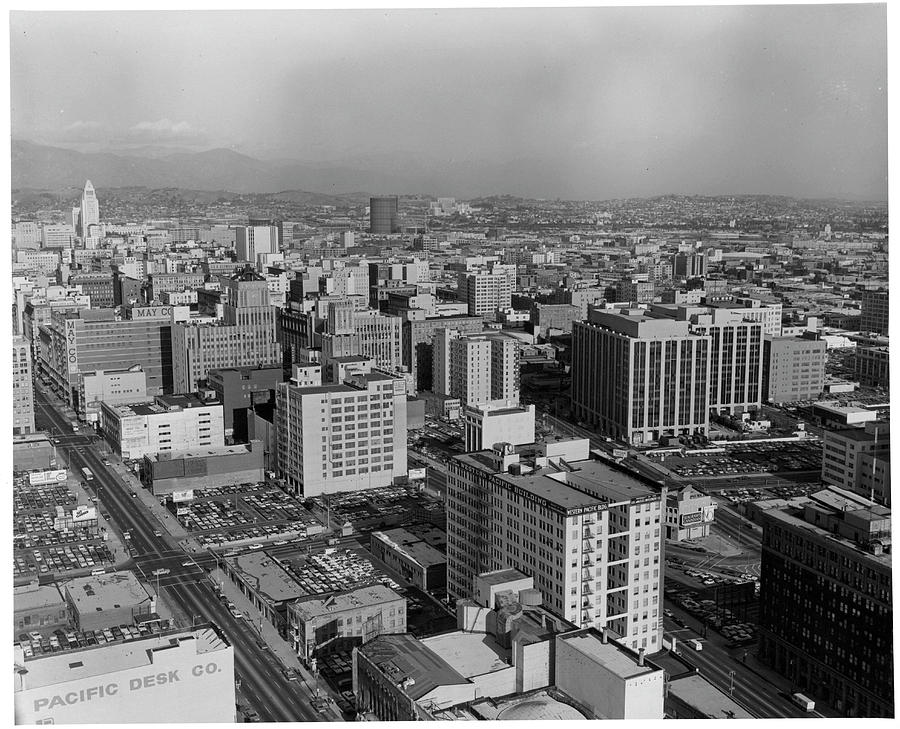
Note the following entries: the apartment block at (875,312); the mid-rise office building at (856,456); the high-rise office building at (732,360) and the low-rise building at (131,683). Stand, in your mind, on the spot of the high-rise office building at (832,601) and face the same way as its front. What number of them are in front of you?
1

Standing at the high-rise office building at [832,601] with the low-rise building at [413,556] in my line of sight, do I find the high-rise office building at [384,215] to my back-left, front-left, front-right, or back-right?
front-right

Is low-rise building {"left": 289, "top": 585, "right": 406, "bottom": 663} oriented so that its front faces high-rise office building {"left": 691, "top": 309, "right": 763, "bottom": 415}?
no

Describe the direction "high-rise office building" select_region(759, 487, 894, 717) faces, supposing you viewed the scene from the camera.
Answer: facing the viewer and to the left of the viewer

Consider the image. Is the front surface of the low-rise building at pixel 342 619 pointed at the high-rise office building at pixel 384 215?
no

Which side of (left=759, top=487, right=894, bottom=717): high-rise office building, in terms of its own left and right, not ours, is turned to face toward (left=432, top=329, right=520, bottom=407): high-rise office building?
right

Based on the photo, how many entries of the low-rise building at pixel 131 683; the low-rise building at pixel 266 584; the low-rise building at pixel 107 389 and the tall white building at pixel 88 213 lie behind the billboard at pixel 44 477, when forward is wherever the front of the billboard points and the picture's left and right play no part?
2

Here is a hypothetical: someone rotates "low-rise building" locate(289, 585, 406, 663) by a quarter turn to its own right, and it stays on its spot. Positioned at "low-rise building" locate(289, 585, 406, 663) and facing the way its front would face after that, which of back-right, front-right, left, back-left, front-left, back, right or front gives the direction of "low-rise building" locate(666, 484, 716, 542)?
right

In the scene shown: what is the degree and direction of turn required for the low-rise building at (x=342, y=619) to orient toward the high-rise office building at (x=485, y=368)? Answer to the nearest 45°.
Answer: approximately 135° to its right

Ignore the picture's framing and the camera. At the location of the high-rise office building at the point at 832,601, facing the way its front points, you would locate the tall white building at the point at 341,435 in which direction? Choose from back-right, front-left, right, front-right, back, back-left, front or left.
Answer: right

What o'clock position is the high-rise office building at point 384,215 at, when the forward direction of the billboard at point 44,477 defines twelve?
The high-rise office building is roughly at 7 o'clock from the billboard.

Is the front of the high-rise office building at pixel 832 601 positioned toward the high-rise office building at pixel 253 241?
no

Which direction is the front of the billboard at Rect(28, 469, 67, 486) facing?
toward the camera

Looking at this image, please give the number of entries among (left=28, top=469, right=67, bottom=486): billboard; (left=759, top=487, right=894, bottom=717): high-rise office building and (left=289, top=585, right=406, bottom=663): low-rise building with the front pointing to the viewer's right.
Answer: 0

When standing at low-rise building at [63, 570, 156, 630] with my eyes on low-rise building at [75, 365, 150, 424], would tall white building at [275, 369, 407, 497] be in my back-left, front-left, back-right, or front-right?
front-right

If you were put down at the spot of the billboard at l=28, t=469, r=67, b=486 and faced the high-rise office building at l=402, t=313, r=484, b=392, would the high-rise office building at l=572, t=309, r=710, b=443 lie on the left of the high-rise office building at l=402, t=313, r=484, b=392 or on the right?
right
